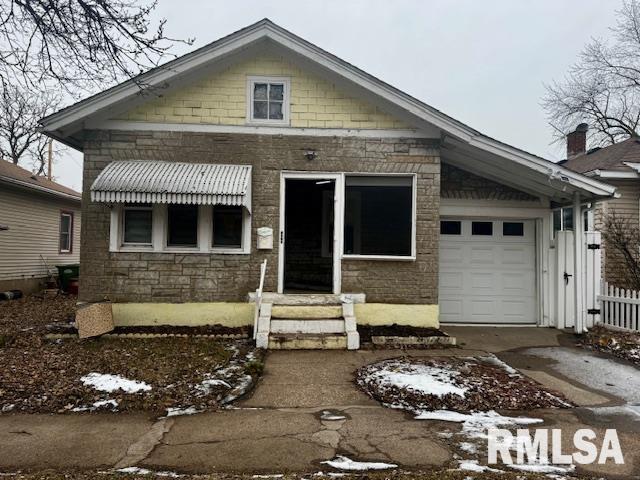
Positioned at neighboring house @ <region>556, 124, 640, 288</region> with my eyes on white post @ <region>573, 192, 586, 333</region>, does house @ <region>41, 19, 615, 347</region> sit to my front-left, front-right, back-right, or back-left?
front-right

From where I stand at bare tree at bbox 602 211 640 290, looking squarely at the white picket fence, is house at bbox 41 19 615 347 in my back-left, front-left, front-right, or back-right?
front-right

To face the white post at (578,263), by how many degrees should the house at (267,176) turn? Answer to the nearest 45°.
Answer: approximately 90° to its left

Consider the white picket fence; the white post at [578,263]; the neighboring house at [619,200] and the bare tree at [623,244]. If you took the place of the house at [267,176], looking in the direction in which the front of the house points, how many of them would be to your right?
0

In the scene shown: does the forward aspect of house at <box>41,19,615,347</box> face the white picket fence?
no

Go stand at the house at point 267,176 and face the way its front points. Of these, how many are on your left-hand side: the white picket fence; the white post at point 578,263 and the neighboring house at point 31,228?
2

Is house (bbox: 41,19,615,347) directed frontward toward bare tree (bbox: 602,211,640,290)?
no

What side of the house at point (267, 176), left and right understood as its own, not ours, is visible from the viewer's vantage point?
front

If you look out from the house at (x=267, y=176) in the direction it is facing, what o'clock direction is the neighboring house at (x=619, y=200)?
The neighboring house is roughly at 8 o'clock from the house.

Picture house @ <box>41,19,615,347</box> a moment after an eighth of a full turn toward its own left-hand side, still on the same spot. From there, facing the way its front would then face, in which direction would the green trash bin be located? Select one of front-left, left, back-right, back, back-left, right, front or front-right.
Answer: back

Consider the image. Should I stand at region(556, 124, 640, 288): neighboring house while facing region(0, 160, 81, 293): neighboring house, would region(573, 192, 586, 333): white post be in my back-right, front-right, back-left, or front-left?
front-left
